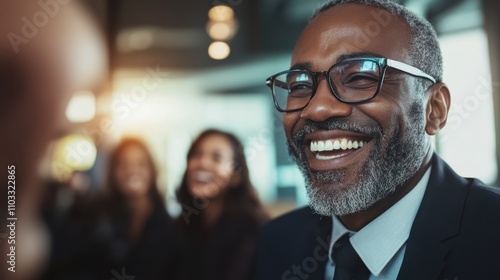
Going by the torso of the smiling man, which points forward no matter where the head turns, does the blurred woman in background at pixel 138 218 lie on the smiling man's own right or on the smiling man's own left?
on the smiling man's own right

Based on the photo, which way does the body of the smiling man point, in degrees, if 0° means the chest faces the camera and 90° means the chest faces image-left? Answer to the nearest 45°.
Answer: approximately 45°

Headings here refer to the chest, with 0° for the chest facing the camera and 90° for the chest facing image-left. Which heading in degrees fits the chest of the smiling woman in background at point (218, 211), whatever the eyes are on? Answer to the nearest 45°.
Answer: approximately 45°

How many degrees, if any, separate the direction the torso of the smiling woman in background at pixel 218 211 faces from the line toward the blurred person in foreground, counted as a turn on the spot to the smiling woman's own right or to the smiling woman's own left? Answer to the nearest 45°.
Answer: approximately 45° to the smiling woman's own right

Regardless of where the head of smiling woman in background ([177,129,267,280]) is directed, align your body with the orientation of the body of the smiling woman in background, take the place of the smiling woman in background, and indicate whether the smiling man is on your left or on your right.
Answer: on your left
